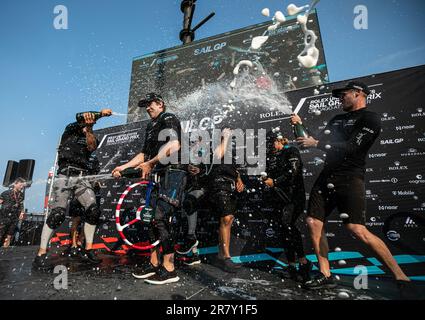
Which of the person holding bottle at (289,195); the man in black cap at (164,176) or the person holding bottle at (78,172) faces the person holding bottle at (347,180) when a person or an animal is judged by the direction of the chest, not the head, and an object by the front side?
the person holding bottle at (78,172)

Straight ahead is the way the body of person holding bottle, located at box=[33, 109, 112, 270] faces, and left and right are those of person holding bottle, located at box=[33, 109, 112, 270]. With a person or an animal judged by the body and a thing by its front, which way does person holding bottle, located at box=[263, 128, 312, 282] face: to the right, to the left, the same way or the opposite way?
the opposite way

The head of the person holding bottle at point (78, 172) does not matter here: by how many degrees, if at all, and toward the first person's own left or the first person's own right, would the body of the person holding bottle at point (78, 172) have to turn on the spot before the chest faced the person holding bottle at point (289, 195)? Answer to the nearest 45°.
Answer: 0° — they already face them

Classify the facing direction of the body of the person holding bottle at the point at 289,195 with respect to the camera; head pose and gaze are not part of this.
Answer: to the viewer's left

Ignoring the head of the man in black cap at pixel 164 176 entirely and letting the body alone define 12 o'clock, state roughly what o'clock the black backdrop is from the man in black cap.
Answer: The black backdrop is roughly at 6 o'clock from the man in black cap.

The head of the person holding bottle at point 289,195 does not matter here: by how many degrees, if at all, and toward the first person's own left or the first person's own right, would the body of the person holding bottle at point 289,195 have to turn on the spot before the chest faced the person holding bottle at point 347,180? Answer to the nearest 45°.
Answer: approximately 135° to the first person's own left

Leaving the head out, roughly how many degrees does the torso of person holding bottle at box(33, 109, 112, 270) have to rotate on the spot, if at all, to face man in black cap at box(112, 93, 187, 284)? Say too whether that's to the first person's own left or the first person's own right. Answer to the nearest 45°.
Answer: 0° — they already face them

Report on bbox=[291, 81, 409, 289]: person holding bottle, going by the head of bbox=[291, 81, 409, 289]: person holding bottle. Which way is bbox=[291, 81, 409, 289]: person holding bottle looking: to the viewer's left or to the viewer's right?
to the viewer's left

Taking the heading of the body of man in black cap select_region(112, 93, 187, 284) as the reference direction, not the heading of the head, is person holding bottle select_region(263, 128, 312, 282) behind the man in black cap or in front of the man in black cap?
behind

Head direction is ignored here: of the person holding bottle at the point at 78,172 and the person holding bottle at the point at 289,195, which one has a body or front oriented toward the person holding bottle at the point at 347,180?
the person holding bottle at the point at 78,172

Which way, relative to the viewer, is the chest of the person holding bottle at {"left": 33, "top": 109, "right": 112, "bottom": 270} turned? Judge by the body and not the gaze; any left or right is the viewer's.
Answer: facing the viewer and to the right of the viewer

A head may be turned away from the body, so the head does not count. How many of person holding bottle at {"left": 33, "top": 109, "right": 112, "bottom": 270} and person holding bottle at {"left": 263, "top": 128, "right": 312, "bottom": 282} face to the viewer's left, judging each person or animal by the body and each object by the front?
1

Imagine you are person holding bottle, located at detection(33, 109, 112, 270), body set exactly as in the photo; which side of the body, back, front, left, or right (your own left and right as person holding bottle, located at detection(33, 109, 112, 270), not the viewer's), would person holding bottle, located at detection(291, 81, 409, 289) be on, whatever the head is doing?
front
